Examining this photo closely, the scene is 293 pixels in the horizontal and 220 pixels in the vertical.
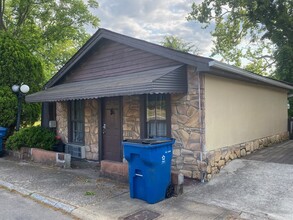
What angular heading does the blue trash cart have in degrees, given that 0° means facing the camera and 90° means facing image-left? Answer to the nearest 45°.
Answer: approximately 45°

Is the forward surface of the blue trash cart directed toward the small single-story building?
no

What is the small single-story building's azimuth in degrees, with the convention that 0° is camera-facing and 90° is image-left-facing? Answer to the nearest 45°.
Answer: approximately 45°

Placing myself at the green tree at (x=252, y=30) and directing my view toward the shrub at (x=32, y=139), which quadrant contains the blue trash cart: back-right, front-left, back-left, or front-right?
front-left

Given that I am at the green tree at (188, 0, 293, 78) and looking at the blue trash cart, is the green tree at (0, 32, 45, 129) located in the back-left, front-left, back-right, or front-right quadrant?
front-right

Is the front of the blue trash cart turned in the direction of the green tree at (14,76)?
no

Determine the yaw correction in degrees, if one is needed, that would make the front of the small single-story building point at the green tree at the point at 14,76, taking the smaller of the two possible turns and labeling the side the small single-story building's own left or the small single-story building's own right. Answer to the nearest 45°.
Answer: approximately 90° to the small single-story building's own right

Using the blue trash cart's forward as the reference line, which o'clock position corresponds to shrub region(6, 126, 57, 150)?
The shrub is roughly at 3 o'clock from the blue trash cart.

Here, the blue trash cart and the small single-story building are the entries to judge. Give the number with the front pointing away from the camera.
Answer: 0

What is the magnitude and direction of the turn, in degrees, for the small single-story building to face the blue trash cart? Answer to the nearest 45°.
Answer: approximately 45° to its left

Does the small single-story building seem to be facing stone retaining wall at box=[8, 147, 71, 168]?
no

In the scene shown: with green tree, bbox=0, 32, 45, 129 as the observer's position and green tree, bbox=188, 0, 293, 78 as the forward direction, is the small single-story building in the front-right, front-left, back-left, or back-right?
front-right

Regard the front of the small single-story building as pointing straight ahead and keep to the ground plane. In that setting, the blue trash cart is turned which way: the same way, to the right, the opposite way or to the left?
the same way
